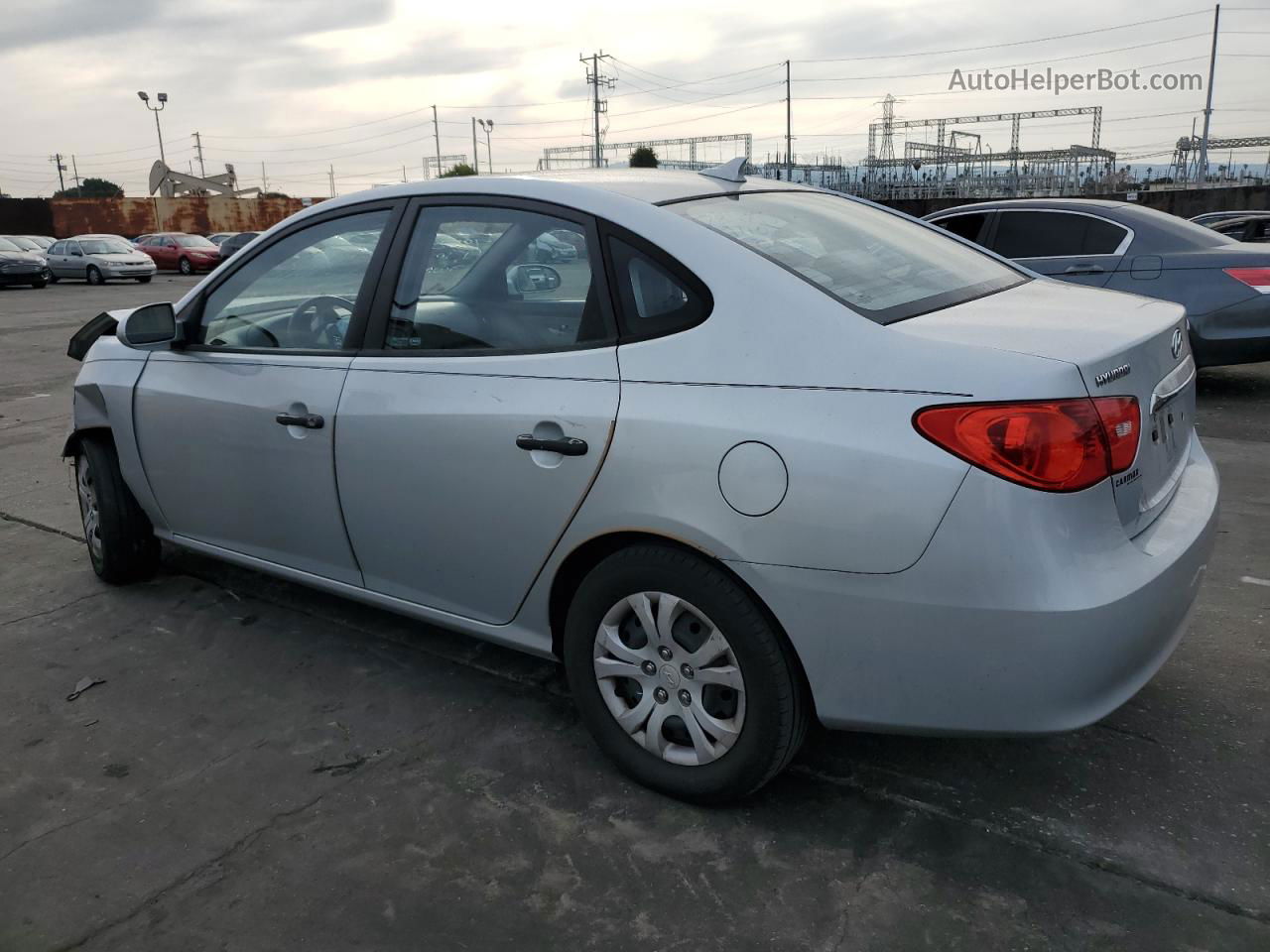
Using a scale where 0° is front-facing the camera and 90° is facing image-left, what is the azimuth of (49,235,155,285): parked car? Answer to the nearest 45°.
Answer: approximately 315°

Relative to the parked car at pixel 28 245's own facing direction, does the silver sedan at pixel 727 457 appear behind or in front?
in front

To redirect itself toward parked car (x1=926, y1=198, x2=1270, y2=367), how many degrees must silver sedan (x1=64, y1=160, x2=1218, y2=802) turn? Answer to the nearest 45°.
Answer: approximately 90° to its right

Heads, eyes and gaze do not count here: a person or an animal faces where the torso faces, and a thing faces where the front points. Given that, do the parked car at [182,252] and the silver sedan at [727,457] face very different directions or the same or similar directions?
very different directions

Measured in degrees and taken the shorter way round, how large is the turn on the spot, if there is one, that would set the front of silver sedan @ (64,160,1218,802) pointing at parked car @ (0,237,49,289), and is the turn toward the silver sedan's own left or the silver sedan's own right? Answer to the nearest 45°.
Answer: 0° — it already faces it

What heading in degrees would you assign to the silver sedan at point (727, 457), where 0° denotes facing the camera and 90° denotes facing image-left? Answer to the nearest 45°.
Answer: approximately 135°

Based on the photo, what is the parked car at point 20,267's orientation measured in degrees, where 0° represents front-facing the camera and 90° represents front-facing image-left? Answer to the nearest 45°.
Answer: approximately 315°

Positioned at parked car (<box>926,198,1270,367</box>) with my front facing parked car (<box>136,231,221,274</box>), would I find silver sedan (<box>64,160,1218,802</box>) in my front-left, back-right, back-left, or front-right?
back-left

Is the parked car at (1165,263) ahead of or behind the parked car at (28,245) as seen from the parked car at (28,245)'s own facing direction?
ahead
